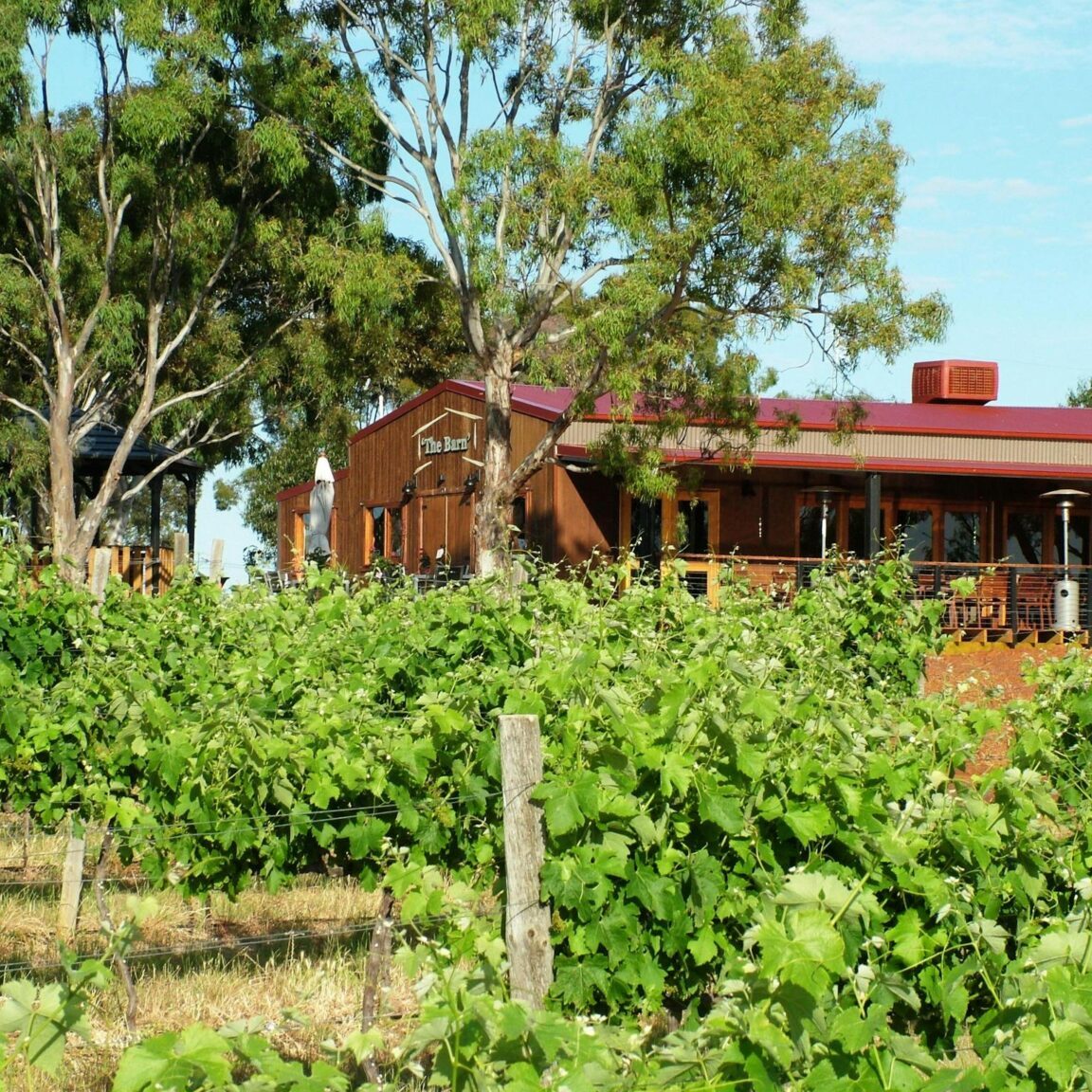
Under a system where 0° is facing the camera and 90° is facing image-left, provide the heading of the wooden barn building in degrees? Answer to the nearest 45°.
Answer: approximately 45°

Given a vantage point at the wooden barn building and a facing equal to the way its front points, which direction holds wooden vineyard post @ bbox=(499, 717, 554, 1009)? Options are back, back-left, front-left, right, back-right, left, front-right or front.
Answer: front-left

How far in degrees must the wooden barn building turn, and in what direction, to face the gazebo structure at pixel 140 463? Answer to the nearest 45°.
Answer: approximately 90° to its right

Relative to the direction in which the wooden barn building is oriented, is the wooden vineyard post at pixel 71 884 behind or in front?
in front

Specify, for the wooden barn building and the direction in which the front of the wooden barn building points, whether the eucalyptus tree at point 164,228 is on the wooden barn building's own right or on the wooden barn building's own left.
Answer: on the wooden barn building's own right

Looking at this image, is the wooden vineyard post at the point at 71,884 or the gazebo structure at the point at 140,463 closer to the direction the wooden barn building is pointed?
the wooden vineyard post
